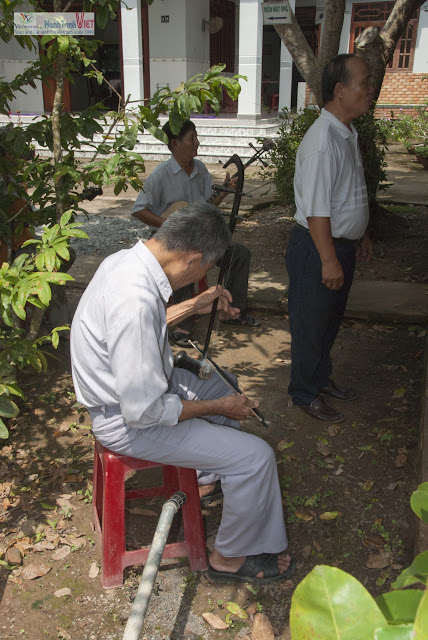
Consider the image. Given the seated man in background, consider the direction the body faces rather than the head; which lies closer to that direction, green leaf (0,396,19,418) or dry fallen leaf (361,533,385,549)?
the dry fallen leaf

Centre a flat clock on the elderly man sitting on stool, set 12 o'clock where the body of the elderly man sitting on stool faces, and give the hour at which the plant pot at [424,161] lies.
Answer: The plant pot is roughly at 10 o'clock from the elderly man sitting on stool.

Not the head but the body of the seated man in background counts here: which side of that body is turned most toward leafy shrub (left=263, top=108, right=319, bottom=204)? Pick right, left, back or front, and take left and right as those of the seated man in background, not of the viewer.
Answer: left

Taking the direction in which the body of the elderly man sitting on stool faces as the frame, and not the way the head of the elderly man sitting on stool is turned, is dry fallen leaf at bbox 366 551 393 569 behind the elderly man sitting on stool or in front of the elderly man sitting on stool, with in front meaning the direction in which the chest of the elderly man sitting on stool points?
in front

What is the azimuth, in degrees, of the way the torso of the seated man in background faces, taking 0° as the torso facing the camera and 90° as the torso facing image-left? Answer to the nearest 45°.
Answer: approximately 315°

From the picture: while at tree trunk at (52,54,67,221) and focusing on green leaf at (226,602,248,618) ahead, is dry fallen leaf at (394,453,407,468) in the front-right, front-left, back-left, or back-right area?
front-left

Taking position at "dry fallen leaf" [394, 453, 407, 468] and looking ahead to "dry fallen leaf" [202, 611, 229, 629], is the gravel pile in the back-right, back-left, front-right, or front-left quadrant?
back-right

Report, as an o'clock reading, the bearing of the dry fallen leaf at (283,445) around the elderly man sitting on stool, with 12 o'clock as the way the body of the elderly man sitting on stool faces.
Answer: The dry fallen leaf is roughly at 10 o'clock from the elderly man sitting on stool.

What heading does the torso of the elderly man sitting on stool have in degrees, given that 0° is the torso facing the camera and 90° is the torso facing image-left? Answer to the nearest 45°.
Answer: approximately 270°

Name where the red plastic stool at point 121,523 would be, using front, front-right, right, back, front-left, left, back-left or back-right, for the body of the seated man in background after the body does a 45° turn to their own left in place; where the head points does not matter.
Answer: right
